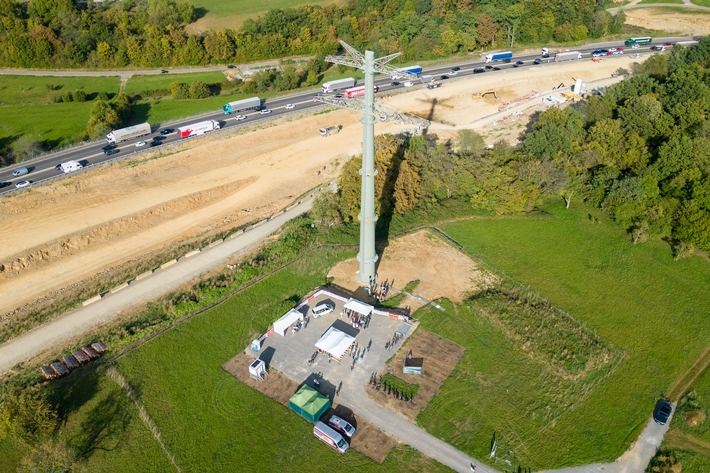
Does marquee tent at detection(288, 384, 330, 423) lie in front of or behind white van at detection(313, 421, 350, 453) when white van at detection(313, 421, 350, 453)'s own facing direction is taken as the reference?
behind

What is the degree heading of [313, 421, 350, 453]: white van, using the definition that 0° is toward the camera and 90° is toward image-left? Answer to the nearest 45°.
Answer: approximately 315°

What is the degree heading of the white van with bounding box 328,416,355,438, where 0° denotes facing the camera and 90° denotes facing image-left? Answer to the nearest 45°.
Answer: approximately 315°

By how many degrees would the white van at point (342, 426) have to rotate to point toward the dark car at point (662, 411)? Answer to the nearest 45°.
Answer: approximately 45° to its left

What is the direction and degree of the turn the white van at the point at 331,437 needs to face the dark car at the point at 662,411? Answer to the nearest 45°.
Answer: approximately 45° to its left

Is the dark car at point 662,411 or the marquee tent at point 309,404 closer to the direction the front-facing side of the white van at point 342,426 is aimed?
the dark car

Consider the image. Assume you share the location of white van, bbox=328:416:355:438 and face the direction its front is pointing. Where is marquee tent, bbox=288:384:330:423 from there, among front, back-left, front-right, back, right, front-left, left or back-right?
back
